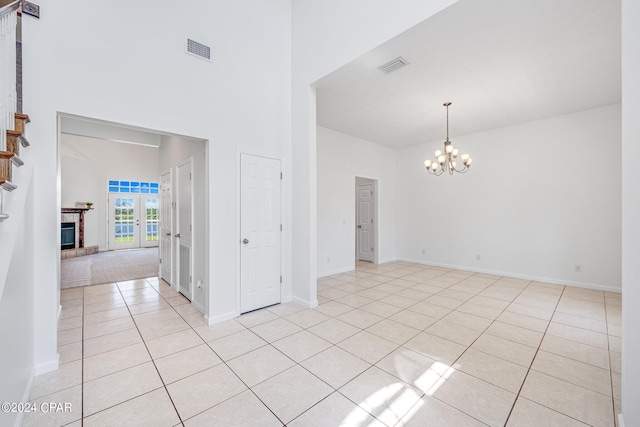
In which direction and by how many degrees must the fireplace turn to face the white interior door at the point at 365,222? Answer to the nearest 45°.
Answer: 0° — it already faces it

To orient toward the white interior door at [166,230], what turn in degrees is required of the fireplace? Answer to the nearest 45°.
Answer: approximately 45° to its right

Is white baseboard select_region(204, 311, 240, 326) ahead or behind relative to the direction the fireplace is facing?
ahead

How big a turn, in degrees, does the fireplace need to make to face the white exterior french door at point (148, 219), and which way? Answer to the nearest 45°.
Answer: approximately 45° to its left

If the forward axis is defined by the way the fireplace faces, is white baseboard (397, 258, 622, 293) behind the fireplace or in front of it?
in front

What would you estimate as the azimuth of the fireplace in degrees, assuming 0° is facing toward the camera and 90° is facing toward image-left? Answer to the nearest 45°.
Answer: approximately 315°

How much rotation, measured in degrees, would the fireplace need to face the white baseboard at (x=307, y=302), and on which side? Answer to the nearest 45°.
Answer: approximately 45° to its right

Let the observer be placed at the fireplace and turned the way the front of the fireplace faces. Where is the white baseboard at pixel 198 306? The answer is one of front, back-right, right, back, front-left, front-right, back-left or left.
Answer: front-right
